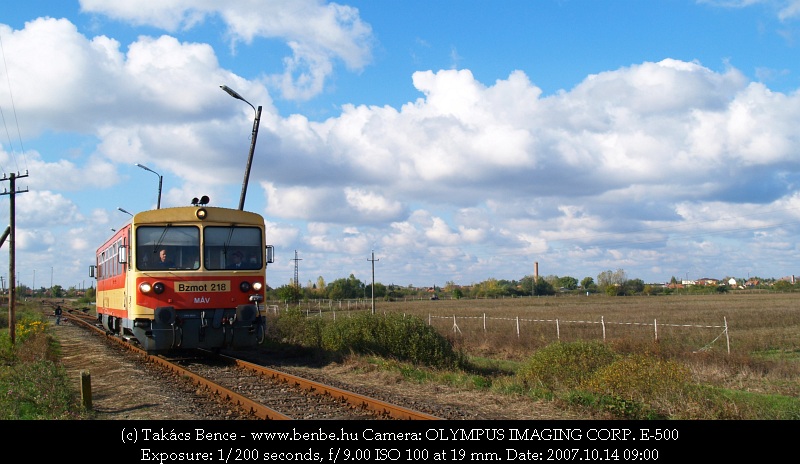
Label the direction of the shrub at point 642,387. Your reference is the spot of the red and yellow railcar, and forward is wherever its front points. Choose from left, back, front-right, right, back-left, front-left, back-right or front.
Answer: front-left

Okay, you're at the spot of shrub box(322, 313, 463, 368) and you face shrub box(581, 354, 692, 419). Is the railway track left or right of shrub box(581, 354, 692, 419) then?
right

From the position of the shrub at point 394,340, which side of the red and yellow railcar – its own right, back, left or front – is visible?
front

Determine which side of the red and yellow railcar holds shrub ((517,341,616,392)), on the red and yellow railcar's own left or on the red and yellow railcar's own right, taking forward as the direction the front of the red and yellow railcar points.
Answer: on the red and yellow railcar's own left

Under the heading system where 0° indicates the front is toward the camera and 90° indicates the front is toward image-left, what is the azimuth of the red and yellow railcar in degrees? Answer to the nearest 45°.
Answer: approximately 0°
